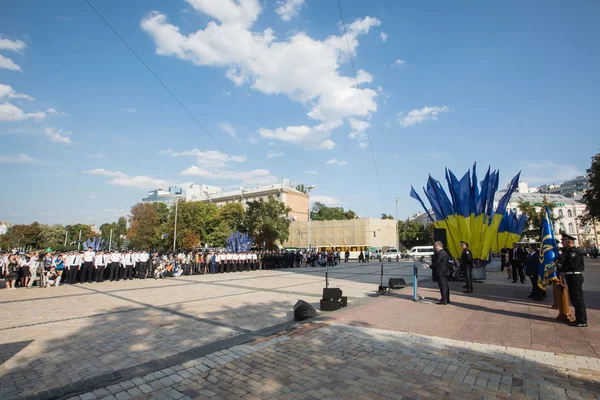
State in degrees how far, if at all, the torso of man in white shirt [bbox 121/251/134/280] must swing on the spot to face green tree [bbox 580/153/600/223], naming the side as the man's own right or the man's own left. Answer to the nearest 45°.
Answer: approximately 45° to the man's own left

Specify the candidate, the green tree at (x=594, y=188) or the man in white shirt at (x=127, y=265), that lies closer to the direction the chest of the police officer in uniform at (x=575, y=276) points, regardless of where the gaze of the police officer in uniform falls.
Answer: the man in white shirt

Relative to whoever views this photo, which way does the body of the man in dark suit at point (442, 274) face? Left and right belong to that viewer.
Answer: facing to the left of the viewer

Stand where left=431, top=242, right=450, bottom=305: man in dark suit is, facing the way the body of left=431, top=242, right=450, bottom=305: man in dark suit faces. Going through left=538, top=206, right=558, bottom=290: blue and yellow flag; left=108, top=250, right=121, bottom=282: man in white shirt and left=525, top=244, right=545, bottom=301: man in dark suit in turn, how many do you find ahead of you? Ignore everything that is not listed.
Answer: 1

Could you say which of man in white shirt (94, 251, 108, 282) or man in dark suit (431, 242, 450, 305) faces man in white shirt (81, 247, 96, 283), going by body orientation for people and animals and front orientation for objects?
the man in dark suit

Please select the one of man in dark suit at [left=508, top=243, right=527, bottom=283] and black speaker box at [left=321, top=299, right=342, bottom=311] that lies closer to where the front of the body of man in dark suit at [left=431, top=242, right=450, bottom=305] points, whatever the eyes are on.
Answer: the black speaker box

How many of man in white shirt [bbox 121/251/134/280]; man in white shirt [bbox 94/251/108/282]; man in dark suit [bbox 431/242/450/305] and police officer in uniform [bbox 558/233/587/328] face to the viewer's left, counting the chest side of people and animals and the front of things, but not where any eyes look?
2

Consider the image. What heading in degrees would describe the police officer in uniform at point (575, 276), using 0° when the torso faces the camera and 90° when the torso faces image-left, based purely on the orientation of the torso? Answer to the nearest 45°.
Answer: approximately 90°
